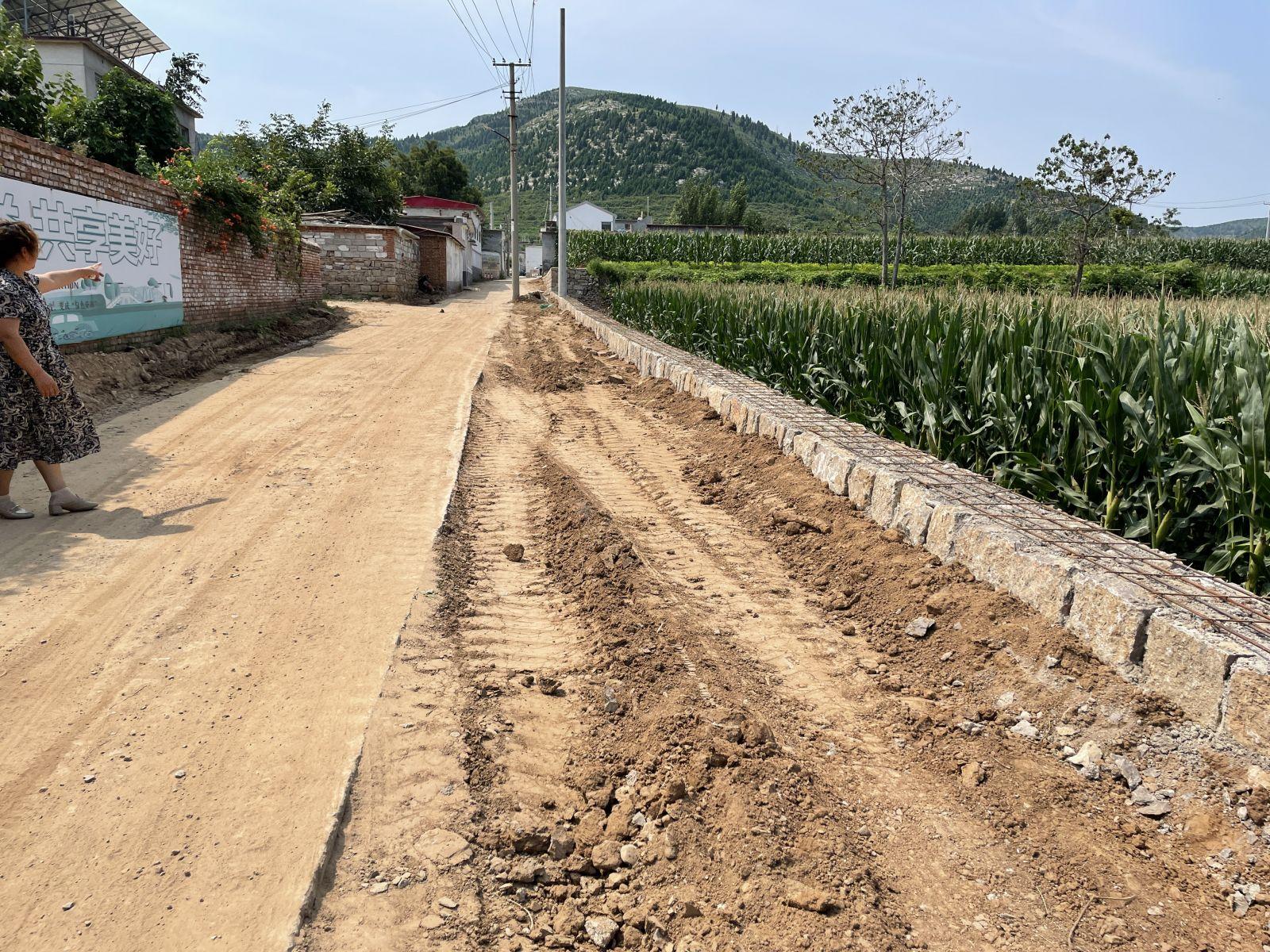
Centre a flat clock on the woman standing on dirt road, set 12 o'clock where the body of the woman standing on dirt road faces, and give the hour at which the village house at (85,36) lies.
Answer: The village house is roughly at 9 o'clock from the woman standing on dirt road.

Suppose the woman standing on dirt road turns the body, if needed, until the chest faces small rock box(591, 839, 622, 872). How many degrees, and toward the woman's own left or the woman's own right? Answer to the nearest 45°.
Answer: approximately 90° to the woman's own right

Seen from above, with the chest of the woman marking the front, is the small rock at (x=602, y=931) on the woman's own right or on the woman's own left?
on the woman's own right

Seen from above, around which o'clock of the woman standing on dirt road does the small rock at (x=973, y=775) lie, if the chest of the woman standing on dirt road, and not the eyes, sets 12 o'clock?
The small rock is roughly at 2 o'clock from the woman standing on dirt road.

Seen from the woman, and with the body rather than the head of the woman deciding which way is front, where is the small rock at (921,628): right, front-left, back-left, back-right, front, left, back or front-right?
front-right

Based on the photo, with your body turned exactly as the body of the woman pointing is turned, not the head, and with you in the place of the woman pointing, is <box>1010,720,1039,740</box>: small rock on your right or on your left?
on your right

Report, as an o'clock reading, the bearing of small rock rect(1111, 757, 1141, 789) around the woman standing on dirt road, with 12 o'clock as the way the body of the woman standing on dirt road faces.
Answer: The small rock is roughly at 2 o'clock from the woman standing on dirt road.
